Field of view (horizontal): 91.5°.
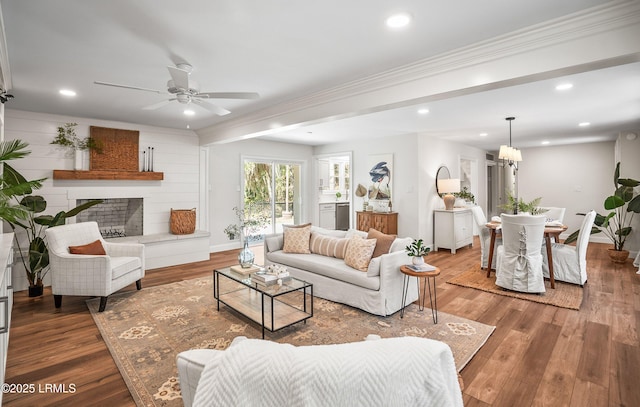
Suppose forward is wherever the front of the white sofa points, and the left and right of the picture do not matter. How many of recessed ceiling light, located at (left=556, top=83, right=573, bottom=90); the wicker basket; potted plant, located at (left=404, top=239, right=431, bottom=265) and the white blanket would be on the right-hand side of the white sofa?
1

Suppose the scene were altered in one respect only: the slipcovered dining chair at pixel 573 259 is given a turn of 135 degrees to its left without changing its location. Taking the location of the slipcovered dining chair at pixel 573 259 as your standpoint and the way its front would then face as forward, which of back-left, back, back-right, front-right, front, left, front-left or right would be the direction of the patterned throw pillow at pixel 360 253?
right

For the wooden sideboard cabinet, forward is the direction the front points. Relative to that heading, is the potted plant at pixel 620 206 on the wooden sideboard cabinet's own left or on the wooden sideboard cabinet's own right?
on the wooden sideboard cabinet's own left

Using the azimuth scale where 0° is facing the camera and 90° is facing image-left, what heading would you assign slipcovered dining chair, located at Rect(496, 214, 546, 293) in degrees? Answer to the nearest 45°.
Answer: approximately 180°

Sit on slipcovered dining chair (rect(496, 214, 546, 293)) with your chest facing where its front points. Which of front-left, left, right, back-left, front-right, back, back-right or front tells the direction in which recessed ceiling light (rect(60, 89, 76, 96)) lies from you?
back-left

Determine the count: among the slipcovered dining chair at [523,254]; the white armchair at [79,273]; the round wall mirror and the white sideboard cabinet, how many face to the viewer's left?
0

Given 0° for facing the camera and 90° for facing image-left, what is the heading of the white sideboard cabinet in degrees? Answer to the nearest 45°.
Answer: approximately 315°

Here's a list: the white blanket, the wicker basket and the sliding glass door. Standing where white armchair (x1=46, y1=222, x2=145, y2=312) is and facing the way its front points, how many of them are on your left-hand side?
2

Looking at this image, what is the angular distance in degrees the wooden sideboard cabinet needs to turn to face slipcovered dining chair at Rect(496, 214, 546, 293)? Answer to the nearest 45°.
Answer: approximately 90° to its left

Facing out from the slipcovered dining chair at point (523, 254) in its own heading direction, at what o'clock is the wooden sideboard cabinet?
The wooden sideboard cabinet is roughly at 10 o'clock from the slipcovered dining chair.

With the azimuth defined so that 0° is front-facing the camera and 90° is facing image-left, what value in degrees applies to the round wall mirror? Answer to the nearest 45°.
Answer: approximately 315°

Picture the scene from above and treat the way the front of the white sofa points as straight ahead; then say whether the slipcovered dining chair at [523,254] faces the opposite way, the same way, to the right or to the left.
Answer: the opposite way

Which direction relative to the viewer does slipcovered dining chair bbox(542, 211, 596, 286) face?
to the viewer's left

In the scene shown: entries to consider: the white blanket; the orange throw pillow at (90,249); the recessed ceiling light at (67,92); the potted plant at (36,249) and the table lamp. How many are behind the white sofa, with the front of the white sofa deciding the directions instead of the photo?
1

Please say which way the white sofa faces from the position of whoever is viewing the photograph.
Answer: facing the viewer and to the left of the viewer

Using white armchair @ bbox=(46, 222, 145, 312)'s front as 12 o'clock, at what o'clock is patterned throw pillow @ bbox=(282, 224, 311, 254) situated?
The patterned throw pillow is roughly at 11 o'clock from the white armchair.

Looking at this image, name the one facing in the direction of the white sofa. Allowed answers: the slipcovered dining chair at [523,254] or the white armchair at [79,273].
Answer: the white armchair

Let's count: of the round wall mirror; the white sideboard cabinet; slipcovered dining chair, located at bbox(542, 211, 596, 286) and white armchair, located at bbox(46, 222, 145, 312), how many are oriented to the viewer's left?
1

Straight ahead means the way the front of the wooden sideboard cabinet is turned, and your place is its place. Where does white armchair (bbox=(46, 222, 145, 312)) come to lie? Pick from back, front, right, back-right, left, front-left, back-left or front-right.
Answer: front
